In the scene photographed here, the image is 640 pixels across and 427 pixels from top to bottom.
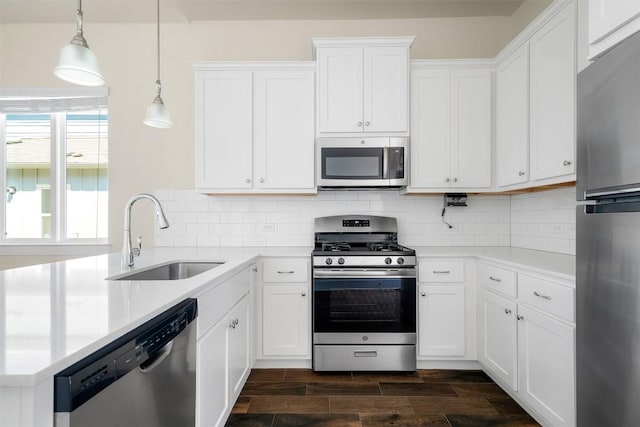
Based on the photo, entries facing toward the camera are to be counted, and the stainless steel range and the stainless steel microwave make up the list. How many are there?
2

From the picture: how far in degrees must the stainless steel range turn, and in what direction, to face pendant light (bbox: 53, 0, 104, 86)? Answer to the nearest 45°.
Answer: approximately 45° to its right

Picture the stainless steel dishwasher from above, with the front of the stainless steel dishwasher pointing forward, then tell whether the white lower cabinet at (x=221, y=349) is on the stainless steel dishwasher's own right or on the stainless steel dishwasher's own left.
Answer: on the stainless steel dishwasher's own left

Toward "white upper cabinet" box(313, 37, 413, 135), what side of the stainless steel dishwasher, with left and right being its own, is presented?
left

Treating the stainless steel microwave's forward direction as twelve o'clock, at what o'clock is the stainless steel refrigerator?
The stainless steel refrigerator is roughly at 11 o'clock from the stainless steel microwave.

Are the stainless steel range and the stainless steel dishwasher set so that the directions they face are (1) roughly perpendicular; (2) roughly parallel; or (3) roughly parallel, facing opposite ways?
roughly perpendicular

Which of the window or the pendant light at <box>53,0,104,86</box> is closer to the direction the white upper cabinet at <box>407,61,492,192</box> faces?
the pendant light

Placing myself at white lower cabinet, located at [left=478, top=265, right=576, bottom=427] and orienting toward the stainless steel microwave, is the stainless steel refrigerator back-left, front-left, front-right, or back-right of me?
back-left
